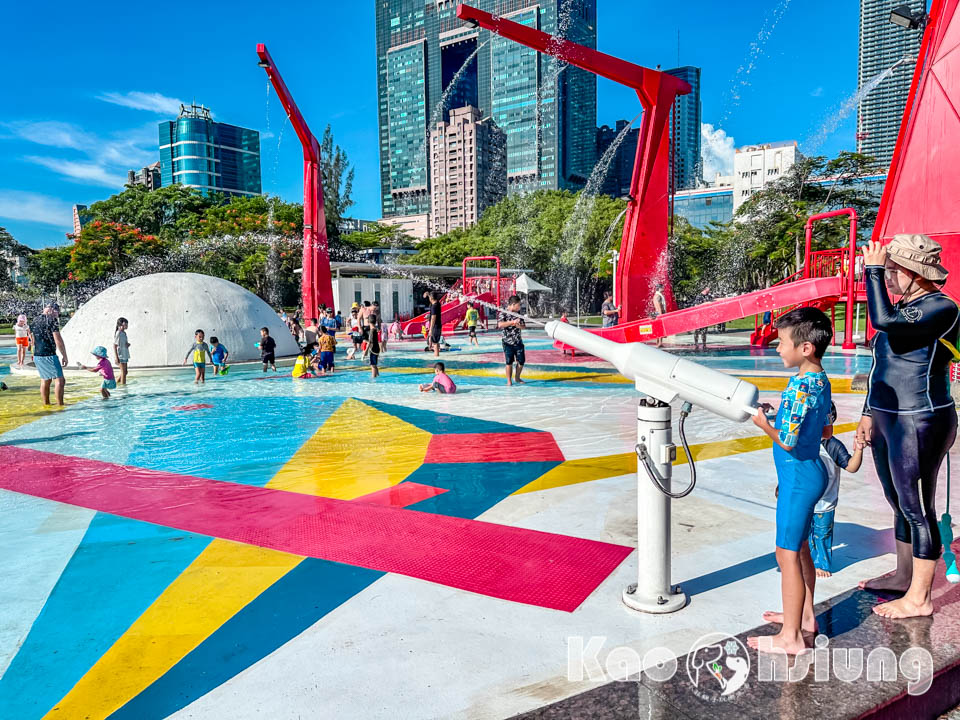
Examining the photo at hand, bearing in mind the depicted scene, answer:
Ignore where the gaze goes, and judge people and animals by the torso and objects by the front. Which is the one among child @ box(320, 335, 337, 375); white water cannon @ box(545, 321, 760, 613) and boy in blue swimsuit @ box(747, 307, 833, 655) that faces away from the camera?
the child

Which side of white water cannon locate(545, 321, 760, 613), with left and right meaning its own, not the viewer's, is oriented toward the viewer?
left

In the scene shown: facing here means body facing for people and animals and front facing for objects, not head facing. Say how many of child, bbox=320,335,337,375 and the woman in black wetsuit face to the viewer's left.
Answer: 1

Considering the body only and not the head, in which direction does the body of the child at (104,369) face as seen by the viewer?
to the viewer's left

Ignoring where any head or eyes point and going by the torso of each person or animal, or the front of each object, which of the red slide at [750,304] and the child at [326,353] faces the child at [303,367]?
the red slide

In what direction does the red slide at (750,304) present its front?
to the viewer's left

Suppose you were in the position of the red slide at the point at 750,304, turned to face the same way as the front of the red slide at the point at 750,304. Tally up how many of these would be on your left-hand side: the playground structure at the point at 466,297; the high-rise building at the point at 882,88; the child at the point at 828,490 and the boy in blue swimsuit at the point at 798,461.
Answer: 2

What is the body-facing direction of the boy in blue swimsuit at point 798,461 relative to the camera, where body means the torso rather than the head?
to the viewer's left

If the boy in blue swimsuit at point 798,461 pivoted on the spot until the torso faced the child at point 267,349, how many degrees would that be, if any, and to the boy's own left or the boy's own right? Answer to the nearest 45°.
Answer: approximately 45° to the boy's own right

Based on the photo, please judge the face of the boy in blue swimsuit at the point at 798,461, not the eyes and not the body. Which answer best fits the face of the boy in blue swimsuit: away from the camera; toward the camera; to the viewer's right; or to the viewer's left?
to the viewer's left

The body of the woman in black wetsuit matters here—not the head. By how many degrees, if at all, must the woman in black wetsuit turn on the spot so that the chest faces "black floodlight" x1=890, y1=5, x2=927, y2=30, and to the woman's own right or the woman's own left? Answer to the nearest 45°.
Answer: approximately 90° to the woman's own right

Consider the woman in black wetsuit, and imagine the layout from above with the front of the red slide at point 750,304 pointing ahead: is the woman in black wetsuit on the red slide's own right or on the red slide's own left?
on the red slide's own left

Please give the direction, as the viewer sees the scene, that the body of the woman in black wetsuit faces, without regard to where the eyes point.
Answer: to the viewer's left

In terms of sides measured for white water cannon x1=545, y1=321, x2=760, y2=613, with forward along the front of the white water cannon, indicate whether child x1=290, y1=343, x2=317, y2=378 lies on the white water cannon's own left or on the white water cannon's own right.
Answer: on the white water cannon's own right
